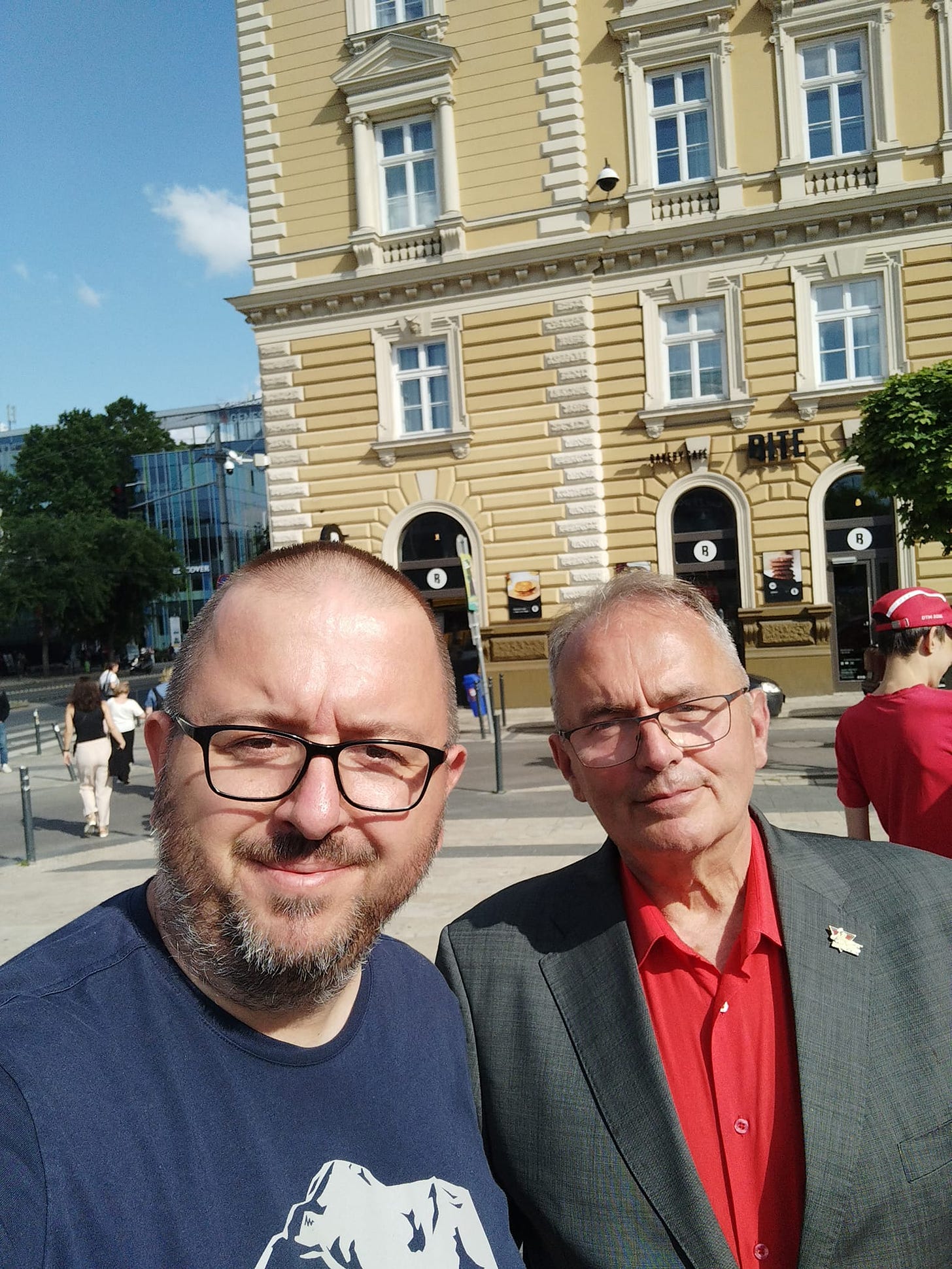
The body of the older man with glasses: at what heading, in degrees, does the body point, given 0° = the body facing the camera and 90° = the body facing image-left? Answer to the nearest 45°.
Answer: approximately 0°

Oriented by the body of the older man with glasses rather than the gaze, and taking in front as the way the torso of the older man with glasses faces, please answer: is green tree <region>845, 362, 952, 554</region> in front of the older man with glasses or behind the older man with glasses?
behind

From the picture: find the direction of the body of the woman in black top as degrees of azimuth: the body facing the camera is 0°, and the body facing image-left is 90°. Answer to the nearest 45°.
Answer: approximately 180°

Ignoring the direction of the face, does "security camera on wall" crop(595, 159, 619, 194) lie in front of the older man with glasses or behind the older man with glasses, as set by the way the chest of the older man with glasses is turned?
behind

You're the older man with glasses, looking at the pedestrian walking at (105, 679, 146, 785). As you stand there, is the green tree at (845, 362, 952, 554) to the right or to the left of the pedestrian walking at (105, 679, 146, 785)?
right

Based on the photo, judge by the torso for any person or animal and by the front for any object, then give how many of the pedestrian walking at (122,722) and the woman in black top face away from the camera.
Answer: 2

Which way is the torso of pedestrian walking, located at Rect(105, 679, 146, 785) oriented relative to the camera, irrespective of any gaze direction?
away from the camera

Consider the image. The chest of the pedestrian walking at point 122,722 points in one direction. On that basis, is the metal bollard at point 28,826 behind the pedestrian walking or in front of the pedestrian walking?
behind

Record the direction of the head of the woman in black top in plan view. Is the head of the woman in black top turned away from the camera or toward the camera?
away from the camera
